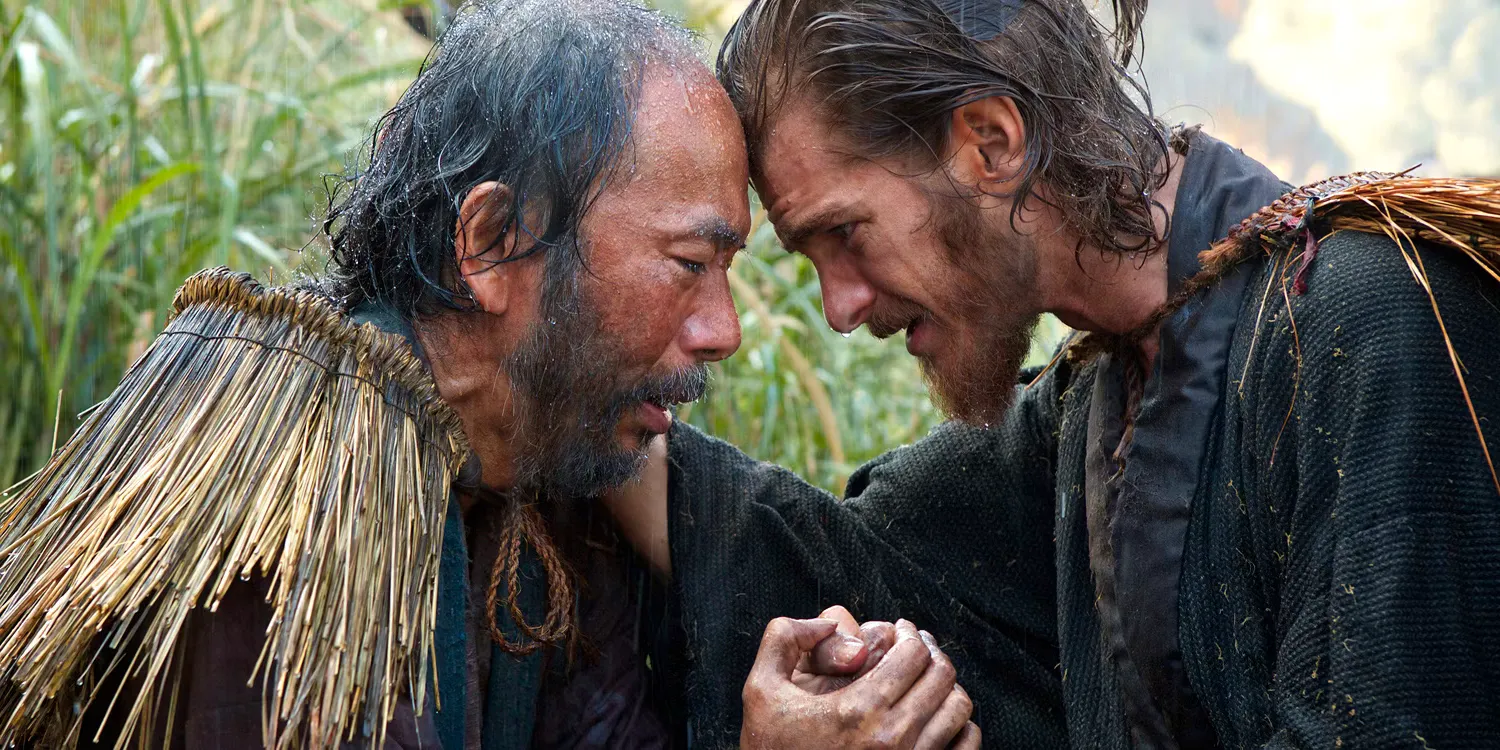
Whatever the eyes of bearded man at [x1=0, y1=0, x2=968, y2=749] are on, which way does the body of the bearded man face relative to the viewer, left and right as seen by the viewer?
facing to the right of the viewer

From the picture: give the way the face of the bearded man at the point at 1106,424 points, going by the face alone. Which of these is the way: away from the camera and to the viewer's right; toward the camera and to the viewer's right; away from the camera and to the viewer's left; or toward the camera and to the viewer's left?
toward the camera and to the viewer's left

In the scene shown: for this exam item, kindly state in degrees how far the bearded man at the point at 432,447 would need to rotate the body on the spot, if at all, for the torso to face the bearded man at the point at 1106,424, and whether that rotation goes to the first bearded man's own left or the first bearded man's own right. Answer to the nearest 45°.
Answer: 0° — they already face them
